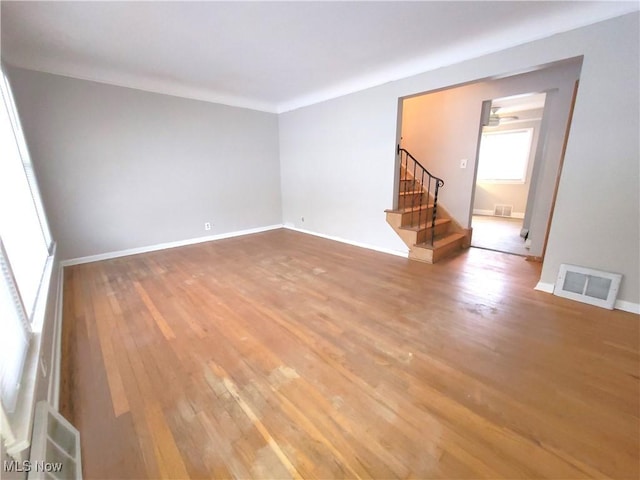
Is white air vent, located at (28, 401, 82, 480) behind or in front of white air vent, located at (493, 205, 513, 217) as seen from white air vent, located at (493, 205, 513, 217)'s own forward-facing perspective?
in front

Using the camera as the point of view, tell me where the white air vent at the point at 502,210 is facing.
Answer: facing the viewer

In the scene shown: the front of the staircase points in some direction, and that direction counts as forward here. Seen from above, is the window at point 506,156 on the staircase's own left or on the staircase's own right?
on the staircase's own left

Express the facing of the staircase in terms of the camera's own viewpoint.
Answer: facing the viewer and to the right of the viewer

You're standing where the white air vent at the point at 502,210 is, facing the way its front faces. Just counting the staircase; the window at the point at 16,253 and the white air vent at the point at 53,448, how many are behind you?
0

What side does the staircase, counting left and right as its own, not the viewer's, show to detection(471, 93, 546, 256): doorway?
left

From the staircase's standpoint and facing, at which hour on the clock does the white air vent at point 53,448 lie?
The white air vent is roughly at 2 o'clock from the staircase.

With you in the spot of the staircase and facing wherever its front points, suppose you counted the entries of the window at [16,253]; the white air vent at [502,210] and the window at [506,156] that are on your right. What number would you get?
1

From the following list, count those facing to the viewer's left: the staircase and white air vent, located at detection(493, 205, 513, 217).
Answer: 0

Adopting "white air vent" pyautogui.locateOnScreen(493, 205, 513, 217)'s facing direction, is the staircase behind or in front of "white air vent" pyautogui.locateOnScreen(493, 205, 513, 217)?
in front

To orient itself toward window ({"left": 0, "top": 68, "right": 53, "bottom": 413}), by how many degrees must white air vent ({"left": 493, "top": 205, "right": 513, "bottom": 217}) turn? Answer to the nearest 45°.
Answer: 0° — it already faces it
